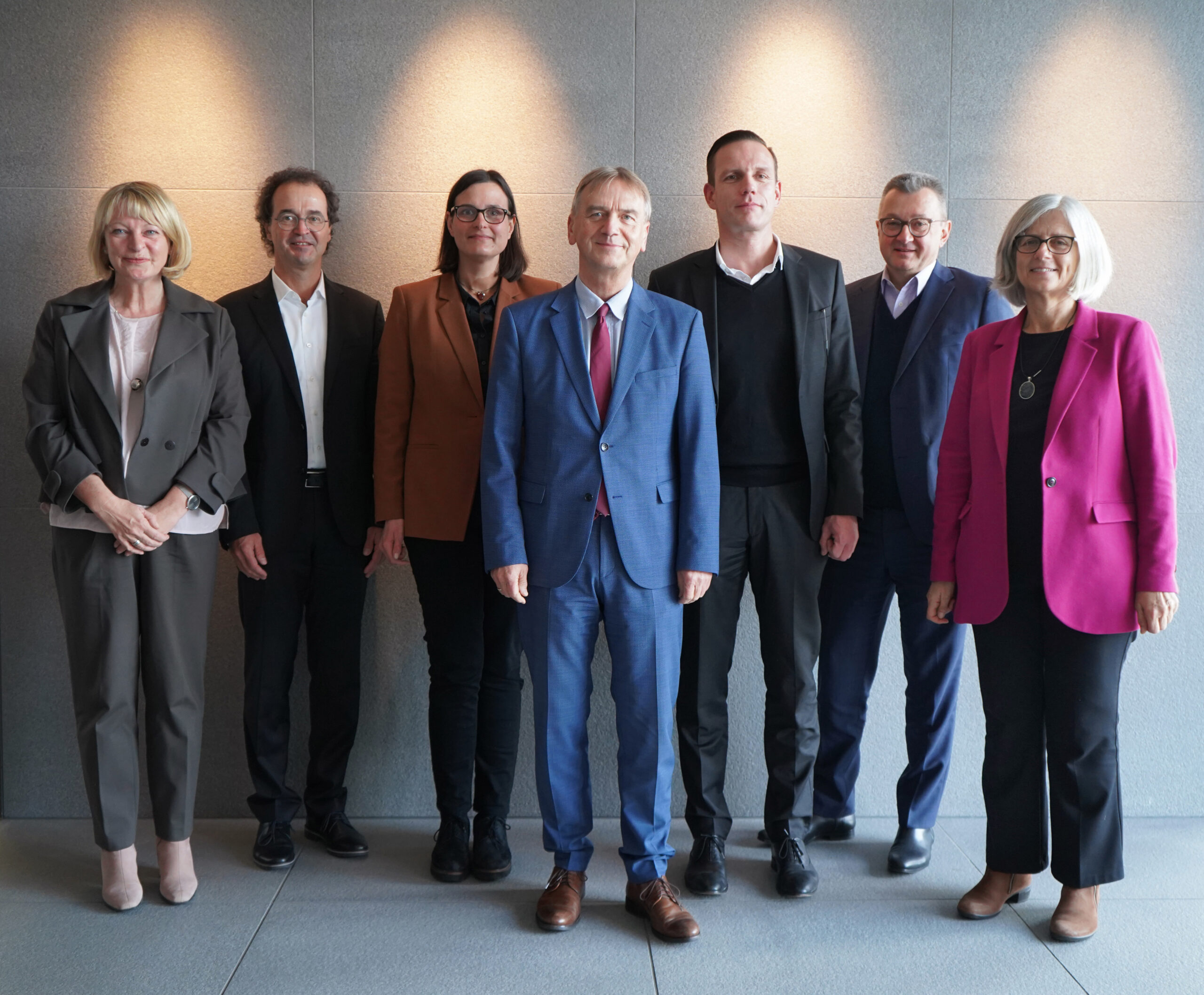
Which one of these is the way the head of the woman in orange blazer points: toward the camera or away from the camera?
toward the camera

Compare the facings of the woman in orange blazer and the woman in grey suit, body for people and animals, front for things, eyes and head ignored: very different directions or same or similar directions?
same or similar directions

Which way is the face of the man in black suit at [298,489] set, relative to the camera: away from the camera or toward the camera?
toward the camera

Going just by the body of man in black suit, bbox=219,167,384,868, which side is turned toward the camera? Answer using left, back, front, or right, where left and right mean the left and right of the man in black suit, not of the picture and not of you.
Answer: front

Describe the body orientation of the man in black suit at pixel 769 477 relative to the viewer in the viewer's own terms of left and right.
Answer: facing the viewer

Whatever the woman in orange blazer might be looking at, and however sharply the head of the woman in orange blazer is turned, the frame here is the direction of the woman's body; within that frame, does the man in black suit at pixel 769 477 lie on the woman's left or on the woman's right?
on the woman's left

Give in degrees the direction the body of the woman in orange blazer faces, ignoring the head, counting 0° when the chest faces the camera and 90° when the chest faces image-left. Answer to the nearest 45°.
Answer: approximately 0°

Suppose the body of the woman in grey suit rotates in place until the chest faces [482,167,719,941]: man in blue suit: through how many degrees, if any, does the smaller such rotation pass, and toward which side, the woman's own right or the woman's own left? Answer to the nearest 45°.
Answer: approximately 45° to the woman's own left

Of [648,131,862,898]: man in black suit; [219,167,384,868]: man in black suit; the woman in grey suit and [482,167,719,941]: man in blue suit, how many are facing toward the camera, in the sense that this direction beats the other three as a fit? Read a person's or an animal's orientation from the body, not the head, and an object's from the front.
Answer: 4

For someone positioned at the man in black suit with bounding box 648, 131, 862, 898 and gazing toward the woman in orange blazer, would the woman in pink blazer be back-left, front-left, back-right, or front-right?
back-left

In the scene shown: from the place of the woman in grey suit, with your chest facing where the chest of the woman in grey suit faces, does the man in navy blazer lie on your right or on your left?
on your left

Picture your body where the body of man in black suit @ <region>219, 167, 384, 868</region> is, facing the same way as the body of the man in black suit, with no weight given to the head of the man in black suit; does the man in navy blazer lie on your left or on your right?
on your left

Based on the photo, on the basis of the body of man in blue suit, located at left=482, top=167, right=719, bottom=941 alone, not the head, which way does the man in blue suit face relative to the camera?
toward the camera

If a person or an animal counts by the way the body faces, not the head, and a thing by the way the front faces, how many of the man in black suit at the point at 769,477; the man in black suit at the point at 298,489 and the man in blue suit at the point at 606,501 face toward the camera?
3
